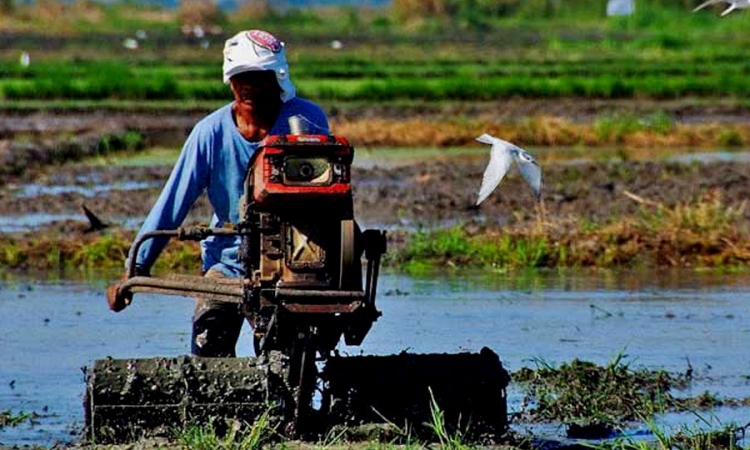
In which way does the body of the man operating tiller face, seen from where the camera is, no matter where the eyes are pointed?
toward the camera

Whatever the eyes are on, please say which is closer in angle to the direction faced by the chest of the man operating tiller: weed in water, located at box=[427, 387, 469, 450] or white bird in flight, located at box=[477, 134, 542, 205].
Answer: the weed in water

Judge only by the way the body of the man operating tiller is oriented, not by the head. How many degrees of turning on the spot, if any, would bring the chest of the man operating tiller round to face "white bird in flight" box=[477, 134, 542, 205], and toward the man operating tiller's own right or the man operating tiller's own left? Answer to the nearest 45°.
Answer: approximately 90° to the man operating tiller's own left

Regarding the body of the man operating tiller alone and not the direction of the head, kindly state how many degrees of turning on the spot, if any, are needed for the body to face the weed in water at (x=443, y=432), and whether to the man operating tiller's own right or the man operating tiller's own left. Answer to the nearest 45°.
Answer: approximately 45° to the man operating tiller's own left
